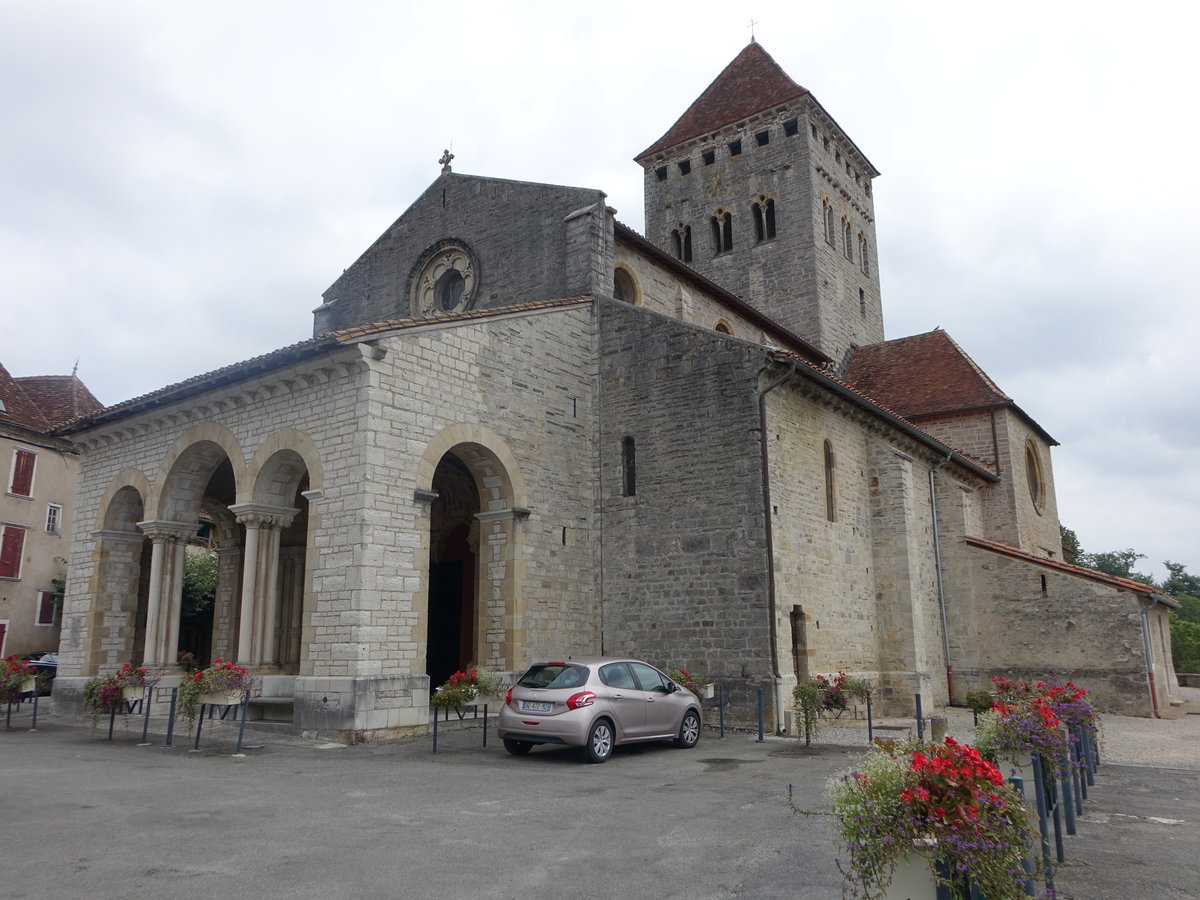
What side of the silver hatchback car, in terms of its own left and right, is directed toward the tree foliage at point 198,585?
left

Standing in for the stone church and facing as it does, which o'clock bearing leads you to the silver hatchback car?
The silver hatchback car is roughly at 10 o'clock from the stone church.

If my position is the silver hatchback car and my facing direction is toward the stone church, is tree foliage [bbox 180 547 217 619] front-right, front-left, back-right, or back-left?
front-left

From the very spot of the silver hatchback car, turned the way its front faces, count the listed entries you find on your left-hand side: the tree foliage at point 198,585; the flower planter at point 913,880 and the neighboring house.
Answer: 2

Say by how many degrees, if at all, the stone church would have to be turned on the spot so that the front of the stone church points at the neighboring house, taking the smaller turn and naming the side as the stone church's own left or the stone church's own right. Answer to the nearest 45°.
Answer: approximately 90° to the stone church's own right

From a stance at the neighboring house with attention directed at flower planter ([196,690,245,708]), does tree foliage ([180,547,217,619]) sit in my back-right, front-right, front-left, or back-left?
front-left

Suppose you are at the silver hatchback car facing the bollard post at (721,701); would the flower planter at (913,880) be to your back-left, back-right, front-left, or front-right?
back-right

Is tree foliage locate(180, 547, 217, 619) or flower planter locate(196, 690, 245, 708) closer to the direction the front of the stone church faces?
the flower planter

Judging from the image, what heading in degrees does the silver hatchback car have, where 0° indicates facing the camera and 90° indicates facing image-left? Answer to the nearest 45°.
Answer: approximately 225°

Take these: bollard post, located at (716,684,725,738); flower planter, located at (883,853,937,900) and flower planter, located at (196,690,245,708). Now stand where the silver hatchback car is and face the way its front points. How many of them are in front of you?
1

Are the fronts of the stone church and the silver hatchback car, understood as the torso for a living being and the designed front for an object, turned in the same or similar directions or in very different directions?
very different directions

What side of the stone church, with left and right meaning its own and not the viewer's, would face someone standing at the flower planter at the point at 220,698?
front

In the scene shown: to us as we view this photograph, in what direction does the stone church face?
facing the viewer and to the left of the viewer

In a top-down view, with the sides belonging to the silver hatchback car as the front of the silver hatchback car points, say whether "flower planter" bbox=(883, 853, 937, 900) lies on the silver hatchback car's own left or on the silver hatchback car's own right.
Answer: on the silver hatchback car's own right

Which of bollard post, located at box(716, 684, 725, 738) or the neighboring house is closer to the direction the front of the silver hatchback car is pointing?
the bollard post

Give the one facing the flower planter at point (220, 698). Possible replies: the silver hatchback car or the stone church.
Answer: the stone church
